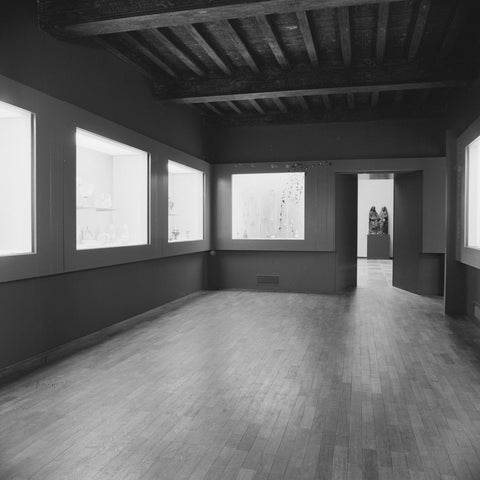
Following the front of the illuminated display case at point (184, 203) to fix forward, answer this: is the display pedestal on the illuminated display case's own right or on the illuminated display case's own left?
on the illuminated display case's own left

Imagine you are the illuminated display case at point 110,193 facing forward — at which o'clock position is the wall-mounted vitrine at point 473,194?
The wall-mounted vitrine is roughly at 11 o'clock from the illuminated display case.

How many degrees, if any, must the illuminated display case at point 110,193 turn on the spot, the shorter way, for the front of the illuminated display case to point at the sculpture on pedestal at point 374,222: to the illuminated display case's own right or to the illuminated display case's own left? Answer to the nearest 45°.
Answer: approximately 90° to the illuminated display case's own left

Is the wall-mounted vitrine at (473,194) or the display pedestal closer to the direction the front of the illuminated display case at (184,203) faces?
the wall-mounted vitrine

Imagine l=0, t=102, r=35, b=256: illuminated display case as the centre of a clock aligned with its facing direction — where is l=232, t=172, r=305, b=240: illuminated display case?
l=232, t=172, r=305, b=240: illuminated display case is roughly at 9 o'clock from l=0, t=102, r=35, b=256: illuminated display case.

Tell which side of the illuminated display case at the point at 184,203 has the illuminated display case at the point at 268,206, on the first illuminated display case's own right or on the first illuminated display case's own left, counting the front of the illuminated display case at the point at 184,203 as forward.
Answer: on the first illuminated display case's own left

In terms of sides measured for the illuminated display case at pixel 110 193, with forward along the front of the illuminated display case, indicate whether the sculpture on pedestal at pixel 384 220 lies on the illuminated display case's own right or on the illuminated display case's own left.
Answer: on the illuminated display case's own left

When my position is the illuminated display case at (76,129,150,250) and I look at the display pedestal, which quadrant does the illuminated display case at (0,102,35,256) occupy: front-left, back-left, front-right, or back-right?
back-right

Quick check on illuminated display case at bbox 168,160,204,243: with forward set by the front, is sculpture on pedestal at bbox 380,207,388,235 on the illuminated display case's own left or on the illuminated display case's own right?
on the illuminated display case's own left

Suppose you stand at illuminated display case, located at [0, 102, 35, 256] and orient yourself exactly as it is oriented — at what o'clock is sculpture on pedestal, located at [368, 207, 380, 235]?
The sculpture on pedestal is roughly at 9 o'clock from the illuminated display case.

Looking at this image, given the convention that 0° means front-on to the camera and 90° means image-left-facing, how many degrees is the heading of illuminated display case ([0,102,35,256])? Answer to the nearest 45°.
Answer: approximately 315°

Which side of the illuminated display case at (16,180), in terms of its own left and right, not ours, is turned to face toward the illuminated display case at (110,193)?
left

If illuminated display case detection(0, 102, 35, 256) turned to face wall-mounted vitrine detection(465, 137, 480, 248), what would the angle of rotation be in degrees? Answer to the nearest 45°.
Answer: approximately 45° to its left
